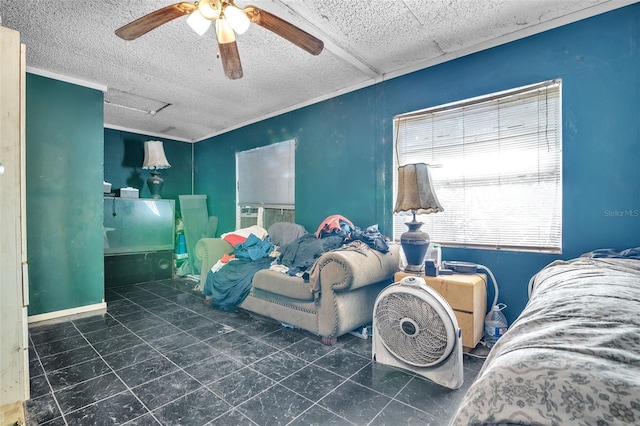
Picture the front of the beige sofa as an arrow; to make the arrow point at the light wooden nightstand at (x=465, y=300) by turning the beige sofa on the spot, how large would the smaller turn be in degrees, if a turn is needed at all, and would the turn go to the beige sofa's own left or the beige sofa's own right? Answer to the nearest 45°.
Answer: approximately 90° to the beige sofa's own left

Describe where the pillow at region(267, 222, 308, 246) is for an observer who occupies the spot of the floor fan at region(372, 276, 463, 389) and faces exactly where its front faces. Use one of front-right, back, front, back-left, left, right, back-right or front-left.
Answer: right

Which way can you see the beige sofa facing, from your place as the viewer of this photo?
facing the viewer and to the left of the viewer

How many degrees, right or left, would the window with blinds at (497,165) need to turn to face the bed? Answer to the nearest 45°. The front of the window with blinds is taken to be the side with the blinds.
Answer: approximately 45° to its left

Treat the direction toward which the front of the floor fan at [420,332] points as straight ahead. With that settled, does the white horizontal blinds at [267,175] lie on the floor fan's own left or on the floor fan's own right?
on the floor fan's own right

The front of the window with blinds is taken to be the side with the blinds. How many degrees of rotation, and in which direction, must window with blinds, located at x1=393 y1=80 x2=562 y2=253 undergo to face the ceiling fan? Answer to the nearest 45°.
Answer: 0° — it already faces it

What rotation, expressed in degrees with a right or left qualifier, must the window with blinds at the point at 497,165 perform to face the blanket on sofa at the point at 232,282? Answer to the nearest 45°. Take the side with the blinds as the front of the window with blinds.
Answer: approximately 45° to its right

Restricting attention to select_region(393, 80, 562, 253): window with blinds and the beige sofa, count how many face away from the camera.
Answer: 0
